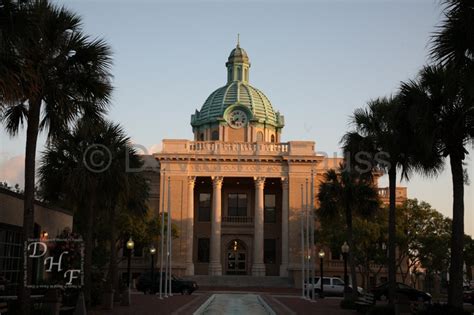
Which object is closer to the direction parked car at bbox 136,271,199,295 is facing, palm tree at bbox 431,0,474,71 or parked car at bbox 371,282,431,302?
the parked car

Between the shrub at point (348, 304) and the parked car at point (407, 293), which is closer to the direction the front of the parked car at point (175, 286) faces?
the parked car

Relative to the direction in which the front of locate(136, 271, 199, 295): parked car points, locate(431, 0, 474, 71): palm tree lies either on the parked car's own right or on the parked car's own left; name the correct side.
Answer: on the parked car's own right

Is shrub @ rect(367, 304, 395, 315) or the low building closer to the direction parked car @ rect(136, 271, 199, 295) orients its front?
the shrub

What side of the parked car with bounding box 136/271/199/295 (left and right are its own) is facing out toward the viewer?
right

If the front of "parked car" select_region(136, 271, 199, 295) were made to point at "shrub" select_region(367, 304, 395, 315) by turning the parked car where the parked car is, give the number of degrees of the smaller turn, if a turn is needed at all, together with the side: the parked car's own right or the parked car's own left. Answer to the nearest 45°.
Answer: approximately 90° to the parked car's own right

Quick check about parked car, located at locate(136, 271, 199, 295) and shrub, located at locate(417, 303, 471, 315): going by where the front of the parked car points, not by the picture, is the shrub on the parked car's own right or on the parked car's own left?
on the parked car's own right

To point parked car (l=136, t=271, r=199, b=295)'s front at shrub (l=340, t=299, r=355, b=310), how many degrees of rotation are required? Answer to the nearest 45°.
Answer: approximately 45° to its right
